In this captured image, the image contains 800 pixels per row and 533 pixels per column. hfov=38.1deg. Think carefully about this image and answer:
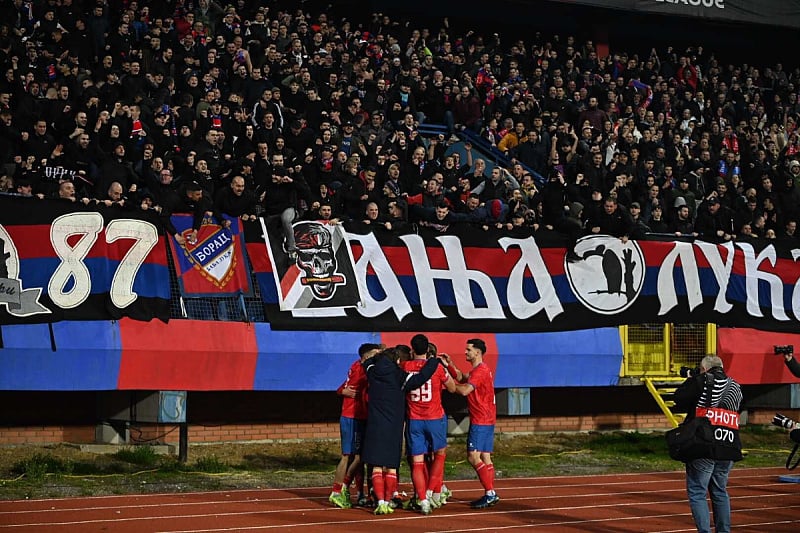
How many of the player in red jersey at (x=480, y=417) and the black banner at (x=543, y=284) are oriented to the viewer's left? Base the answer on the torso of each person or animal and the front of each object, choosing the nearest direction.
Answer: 1

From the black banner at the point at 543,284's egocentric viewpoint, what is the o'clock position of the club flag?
The club flag is roughly at 2 o'clock from the black banner.

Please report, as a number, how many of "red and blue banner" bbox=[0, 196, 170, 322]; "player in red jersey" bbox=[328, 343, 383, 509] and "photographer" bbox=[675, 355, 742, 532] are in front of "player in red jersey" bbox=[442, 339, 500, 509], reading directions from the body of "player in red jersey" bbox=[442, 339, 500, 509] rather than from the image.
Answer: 2

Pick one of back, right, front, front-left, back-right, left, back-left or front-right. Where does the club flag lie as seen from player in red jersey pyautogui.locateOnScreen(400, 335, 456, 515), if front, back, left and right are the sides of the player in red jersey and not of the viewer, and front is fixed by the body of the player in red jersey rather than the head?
front-left

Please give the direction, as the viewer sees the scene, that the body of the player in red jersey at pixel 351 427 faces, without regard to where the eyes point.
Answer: to the viewer's right

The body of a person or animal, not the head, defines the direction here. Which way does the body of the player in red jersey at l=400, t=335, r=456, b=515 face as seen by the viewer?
away from the camera

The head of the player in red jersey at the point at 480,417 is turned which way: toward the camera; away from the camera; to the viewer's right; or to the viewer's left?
to the viewer's left

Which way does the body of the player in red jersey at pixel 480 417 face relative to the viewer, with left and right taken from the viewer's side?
facing to the left of the viewer

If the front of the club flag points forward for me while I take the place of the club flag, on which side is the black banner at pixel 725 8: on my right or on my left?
on my left

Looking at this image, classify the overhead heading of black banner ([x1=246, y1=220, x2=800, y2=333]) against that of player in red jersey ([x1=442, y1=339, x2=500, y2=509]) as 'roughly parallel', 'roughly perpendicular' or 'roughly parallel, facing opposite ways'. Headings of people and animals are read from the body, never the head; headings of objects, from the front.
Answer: roughly perpendicular

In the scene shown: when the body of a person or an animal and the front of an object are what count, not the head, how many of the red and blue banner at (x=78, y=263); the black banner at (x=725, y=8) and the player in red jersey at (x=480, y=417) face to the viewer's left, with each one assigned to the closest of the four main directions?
1

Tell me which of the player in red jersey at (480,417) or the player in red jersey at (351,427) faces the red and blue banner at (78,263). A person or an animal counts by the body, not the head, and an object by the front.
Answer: the player in red jersey at (480,417)

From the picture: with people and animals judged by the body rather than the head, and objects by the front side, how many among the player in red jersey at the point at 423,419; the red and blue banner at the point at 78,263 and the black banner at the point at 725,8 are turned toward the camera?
2

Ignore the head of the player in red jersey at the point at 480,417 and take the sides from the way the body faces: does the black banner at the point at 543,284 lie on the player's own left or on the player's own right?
on the player's own right

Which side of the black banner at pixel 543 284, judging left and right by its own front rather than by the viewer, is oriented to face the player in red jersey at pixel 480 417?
front
